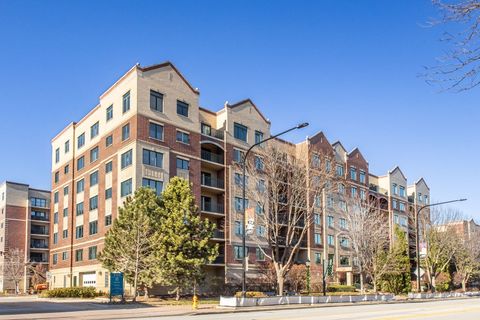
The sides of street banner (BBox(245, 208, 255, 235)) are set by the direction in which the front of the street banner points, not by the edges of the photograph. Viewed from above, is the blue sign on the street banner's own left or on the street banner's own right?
on the street banner's own right

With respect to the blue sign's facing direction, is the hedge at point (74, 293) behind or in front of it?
behind

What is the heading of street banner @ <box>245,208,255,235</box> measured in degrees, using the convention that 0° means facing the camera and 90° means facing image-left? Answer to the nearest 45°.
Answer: approximately 0°

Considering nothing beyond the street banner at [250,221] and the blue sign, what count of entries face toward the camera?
2

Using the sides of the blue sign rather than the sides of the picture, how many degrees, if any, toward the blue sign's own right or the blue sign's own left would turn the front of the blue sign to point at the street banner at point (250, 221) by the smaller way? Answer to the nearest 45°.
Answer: approximately 45° to the blue sign's own left

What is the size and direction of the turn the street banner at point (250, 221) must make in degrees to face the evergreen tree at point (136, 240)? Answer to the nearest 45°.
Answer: approximately 135° to its right

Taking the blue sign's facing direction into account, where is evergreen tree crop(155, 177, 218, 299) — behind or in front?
behind
